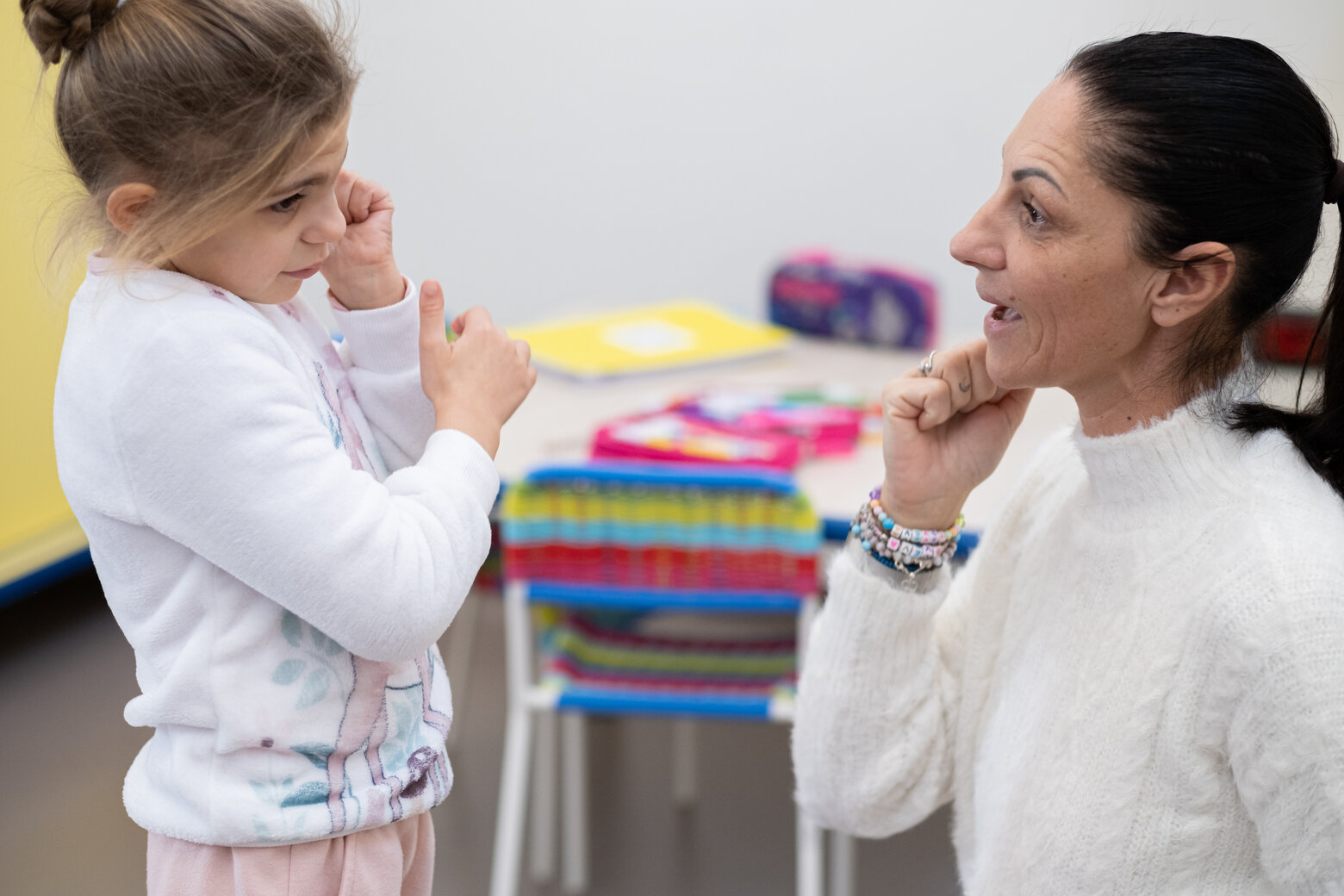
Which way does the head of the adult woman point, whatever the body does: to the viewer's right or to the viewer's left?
to the viewer's left

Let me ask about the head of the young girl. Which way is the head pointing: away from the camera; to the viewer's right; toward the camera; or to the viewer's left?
to the viewer's right

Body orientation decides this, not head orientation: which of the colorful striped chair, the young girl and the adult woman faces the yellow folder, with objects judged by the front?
the colorful striped chair

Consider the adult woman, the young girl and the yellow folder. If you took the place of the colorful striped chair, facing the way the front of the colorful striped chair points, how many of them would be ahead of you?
1

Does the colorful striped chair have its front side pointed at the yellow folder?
yes

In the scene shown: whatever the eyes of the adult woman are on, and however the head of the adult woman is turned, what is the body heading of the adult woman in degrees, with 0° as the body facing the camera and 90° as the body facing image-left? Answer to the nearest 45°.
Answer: approximately 45°

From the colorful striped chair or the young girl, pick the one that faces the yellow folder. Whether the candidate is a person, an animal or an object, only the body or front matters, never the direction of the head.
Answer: the colorful striped chair

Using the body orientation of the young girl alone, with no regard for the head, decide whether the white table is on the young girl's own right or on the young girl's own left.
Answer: on the young girl's own left

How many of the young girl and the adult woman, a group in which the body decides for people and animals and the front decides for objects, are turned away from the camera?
0

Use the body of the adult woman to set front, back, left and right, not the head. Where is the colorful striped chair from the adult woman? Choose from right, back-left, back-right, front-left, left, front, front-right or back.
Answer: right

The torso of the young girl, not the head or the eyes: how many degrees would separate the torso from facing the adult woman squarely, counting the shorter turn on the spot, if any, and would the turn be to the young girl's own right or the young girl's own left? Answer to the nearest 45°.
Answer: approximately 45° to the young girl's own left

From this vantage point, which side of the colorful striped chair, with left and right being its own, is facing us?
back

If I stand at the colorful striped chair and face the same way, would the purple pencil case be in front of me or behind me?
in front
